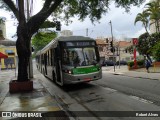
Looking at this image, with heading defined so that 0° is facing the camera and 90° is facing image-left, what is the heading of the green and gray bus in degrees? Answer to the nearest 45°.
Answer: approximately 315°
